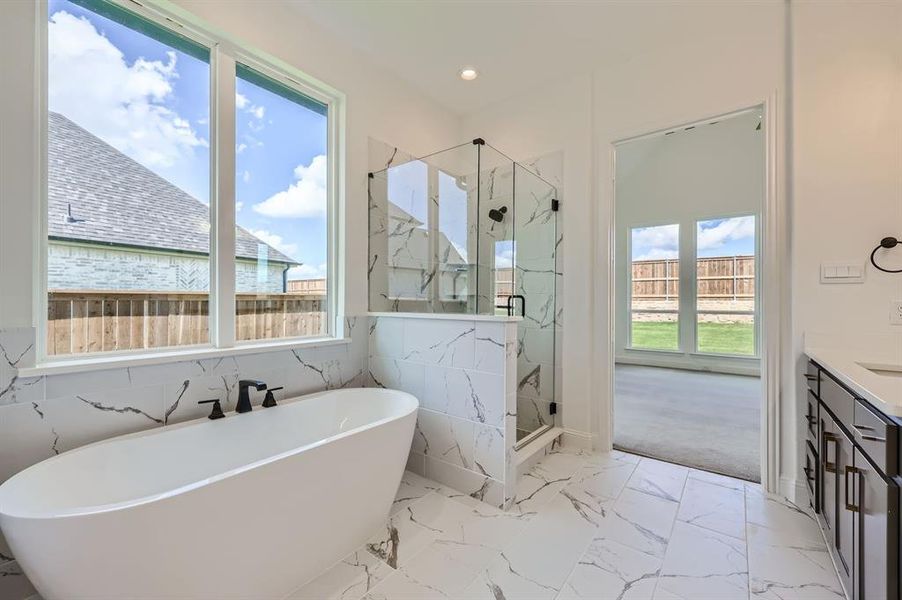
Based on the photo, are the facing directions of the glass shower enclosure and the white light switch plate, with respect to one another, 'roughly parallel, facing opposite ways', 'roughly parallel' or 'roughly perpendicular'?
roughly perpendicular

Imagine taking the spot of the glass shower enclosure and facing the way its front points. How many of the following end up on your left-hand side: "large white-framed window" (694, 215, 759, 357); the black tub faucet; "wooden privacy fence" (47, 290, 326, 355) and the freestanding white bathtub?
1

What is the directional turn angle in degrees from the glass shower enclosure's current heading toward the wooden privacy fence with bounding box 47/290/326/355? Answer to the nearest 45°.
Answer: approximately 90° to its right

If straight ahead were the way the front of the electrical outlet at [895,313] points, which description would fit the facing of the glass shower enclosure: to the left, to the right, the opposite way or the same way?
to the left

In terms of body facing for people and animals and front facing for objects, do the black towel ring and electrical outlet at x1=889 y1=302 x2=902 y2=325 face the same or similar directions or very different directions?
same or similar directions

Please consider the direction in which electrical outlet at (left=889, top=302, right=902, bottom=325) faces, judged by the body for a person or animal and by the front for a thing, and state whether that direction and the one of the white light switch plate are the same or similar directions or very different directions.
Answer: same or similar directions

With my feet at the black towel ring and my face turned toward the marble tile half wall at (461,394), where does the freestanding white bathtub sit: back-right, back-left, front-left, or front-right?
front-left

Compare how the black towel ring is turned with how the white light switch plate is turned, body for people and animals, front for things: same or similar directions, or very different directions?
same or similar directions

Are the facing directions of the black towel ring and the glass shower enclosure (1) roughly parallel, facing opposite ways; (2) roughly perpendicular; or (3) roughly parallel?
roughly perpendicular

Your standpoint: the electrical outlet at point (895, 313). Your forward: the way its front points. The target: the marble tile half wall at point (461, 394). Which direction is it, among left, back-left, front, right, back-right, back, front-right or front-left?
front-right
